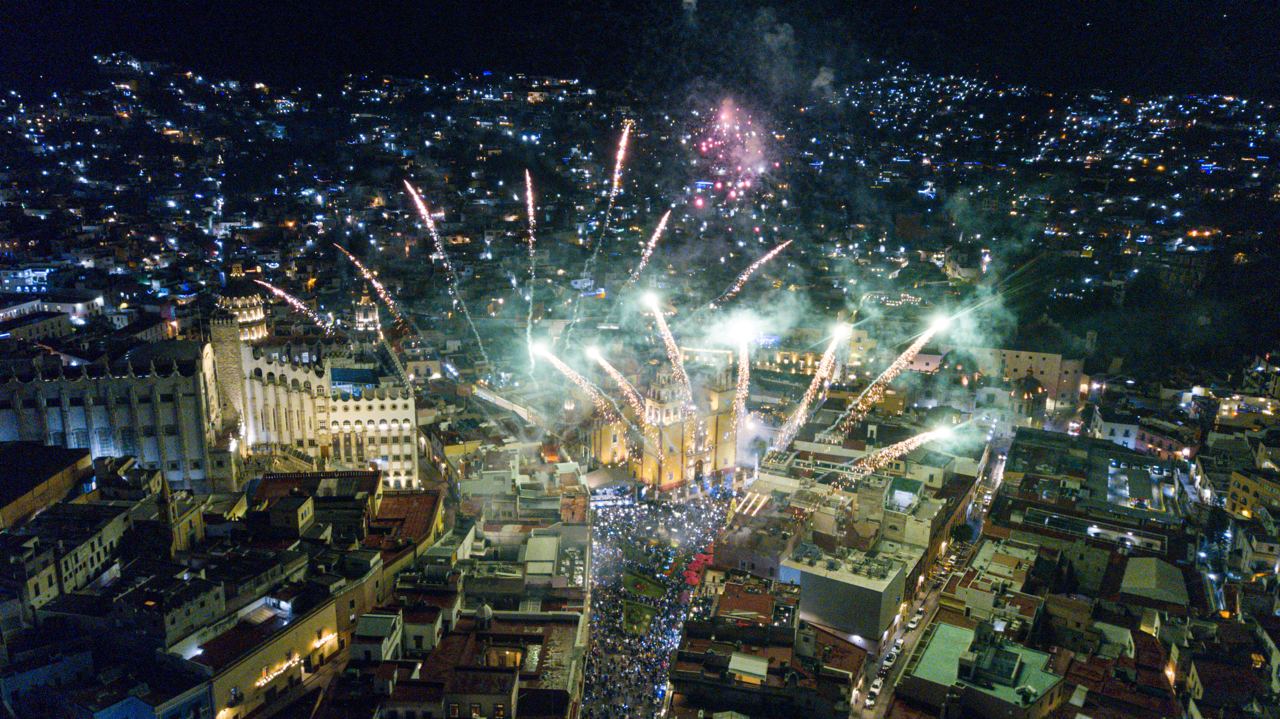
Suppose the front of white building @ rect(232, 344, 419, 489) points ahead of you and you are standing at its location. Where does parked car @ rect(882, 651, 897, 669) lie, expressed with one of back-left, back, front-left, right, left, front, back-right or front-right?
front-left

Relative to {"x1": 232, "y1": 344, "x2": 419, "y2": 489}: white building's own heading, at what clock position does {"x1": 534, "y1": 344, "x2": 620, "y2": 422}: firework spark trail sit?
The firework spark trail is roughly at 8 o'clock from the white building.

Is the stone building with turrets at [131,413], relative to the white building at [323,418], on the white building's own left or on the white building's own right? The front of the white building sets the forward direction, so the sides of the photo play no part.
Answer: on the white building's own right

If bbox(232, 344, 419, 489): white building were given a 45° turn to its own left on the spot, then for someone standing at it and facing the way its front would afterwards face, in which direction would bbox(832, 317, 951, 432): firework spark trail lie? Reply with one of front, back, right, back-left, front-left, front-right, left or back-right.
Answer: front-left

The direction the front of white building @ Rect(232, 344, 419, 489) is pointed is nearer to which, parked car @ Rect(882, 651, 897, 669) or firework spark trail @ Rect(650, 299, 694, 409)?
the parked car

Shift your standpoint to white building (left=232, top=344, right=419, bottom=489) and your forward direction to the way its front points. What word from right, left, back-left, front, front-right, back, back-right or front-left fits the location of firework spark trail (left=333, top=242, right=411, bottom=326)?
back

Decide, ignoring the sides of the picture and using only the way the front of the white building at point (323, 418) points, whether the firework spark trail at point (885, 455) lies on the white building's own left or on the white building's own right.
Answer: on the white building's own left

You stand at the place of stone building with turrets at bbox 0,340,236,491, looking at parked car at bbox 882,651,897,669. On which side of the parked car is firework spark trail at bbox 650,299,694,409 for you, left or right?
left

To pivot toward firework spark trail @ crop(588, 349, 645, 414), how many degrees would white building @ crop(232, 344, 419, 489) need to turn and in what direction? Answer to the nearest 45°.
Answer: approximately 90° to its left

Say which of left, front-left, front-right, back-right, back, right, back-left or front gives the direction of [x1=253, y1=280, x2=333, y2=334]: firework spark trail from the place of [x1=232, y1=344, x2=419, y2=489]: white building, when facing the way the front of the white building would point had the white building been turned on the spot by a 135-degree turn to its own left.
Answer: front-left

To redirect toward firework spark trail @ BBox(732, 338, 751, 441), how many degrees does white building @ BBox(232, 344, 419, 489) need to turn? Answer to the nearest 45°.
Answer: approximately 90° to its left

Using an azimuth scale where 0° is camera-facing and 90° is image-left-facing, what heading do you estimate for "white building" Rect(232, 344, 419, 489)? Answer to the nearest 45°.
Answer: approximately 0°
